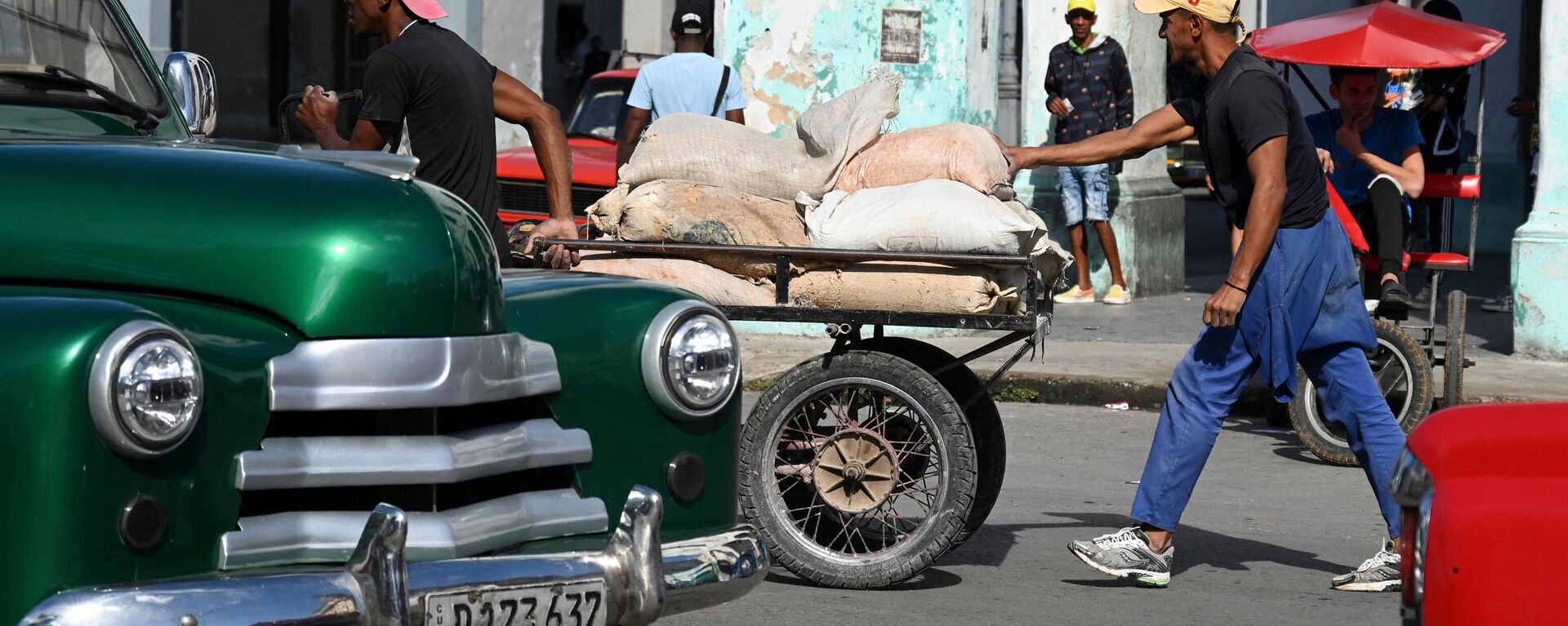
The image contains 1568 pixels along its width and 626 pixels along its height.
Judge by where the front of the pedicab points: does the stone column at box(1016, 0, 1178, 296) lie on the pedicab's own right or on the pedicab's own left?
on the pedicab's own right

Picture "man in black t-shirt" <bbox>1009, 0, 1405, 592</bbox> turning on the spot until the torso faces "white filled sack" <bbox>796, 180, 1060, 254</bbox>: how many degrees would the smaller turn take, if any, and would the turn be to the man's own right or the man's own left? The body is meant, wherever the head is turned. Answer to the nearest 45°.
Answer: approximately 45° to the man's own left

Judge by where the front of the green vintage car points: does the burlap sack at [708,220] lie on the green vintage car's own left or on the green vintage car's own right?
on the green vintage car's own left

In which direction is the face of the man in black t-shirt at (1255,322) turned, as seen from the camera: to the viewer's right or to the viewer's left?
to the viewer's left

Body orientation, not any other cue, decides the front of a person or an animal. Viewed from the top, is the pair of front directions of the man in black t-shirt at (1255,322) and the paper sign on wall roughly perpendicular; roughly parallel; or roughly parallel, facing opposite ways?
roughly perpendicular

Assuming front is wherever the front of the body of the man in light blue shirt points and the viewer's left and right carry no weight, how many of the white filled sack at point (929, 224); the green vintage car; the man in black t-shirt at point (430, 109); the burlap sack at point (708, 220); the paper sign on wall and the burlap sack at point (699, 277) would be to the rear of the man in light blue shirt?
5

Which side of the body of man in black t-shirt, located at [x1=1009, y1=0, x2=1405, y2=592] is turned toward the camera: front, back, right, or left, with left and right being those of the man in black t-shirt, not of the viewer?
left

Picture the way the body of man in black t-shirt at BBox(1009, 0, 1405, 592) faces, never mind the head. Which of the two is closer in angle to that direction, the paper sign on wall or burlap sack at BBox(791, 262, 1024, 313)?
the burlap sack

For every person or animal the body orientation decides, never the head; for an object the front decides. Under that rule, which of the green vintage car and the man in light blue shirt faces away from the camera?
the man in light blue shirt

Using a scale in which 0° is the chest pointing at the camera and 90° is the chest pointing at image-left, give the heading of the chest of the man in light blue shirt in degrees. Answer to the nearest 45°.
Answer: approximately 180°

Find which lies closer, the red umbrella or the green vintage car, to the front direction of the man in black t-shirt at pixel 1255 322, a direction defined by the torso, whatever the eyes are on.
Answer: the green vintage car

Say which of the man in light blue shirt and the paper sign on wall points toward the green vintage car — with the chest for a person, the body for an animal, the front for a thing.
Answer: the paper sign on wall
